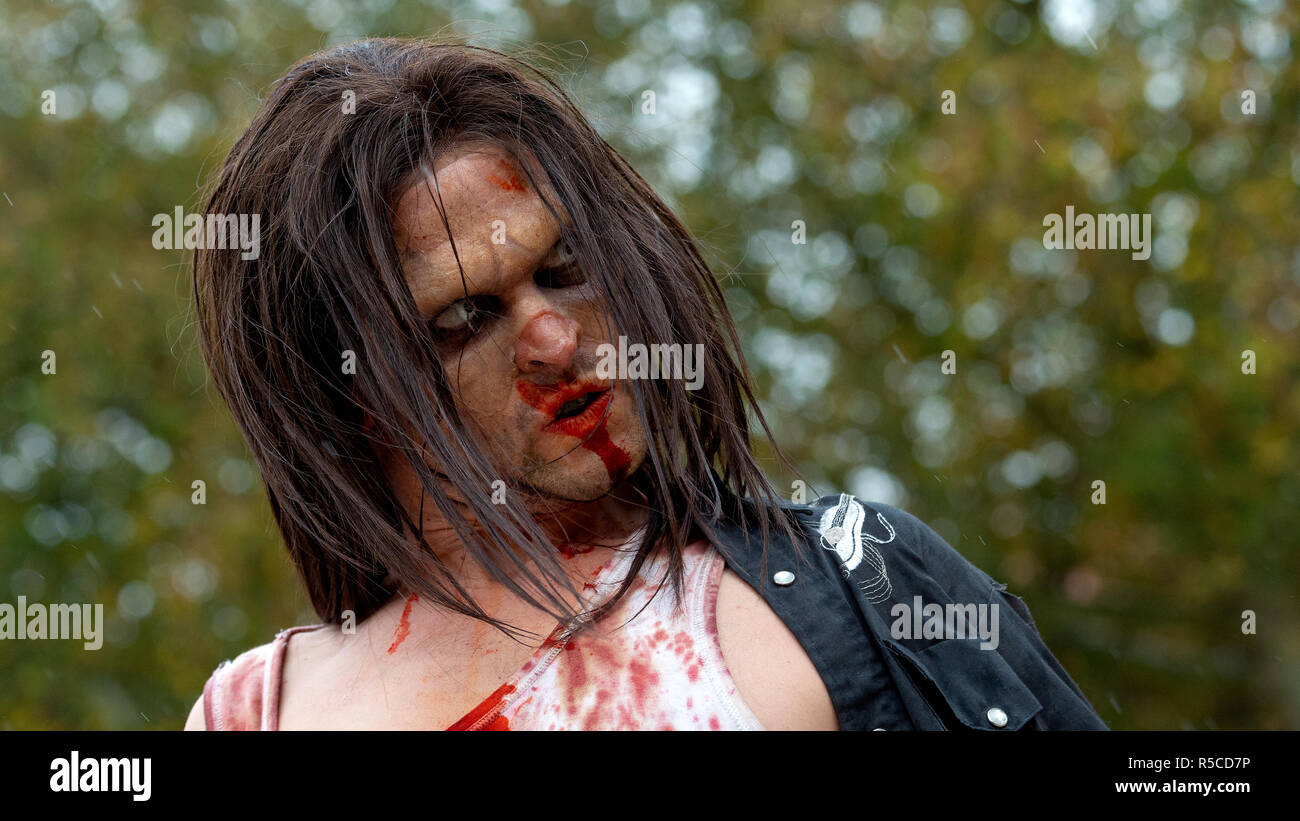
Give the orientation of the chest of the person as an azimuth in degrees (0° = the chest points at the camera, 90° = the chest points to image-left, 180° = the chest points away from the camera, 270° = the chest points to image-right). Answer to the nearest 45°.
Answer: approximately 0°
